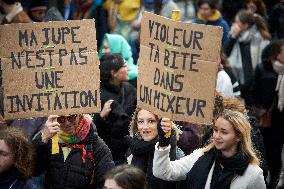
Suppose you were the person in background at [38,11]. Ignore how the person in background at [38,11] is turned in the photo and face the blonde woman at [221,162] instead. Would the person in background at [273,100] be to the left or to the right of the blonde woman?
left

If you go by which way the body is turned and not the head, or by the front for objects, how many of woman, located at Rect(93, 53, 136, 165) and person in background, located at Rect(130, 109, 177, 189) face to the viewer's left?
0

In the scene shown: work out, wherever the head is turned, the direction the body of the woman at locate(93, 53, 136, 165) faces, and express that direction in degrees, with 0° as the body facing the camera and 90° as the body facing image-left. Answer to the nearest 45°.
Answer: approximately 315°

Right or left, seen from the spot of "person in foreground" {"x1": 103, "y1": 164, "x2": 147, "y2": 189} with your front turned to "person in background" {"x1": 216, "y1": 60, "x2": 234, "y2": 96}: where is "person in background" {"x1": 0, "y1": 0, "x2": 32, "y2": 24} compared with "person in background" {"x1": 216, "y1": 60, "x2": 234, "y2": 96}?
left

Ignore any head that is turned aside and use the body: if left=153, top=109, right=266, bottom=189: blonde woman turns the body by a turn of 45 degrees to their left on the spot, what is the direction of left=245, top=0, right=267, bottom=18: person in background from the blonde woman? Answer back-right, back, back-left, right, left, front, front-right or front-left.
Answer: back

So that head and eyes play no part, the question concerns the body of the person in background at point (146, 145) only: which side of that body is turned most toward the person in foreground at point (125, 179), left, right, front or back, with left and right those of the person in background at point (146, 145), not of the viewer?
front

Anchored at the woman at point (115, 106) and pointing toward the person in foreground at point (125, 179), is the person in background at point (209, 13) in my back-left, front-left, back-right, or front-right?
back-left

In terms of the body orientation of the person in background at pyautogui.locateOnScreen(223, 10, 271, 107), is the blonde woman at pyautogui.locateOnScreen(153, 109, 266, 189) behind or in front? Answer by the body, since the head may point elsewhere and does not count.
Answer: in front

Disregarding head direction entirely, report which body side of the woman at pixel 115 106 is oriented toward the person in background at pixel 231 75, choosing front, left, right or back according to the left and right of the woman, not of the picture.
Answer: left
